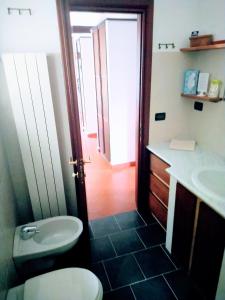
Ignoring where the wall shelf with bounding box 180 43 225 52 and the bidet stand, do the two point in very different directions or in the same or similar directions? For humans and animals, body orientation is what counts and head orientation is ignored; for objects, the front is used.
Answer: very different directions

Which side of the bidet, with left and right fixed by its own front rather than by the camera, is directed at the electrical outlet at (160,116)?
front

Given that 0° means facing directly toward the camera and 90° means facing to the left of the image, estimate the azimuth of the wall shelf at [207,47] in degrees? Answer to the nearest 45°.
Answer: approximately 45°

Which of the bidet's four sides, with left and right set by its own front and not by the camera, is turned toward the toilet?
right

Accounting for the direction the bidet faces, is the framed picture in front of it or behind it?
in front

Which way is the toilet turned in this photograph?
to the viewer's right

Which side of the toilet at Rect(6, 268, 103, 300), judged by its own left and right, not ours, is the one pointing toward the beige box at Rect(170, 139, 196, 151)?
front

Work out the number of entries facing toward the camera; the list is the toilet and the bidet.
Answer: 0

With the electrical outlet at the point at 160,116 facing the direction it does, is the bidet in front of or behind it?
in front

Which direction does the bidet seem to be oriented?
to the viewer's right

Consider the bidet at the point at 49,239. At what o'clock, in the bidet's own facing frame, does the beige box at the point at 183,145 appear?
The beige box is roughly at 12 o'clock from the bidet.

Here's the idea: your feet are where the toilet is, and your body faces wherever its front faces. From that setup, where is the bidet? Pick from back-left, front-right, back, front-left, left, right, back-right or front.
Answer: left
